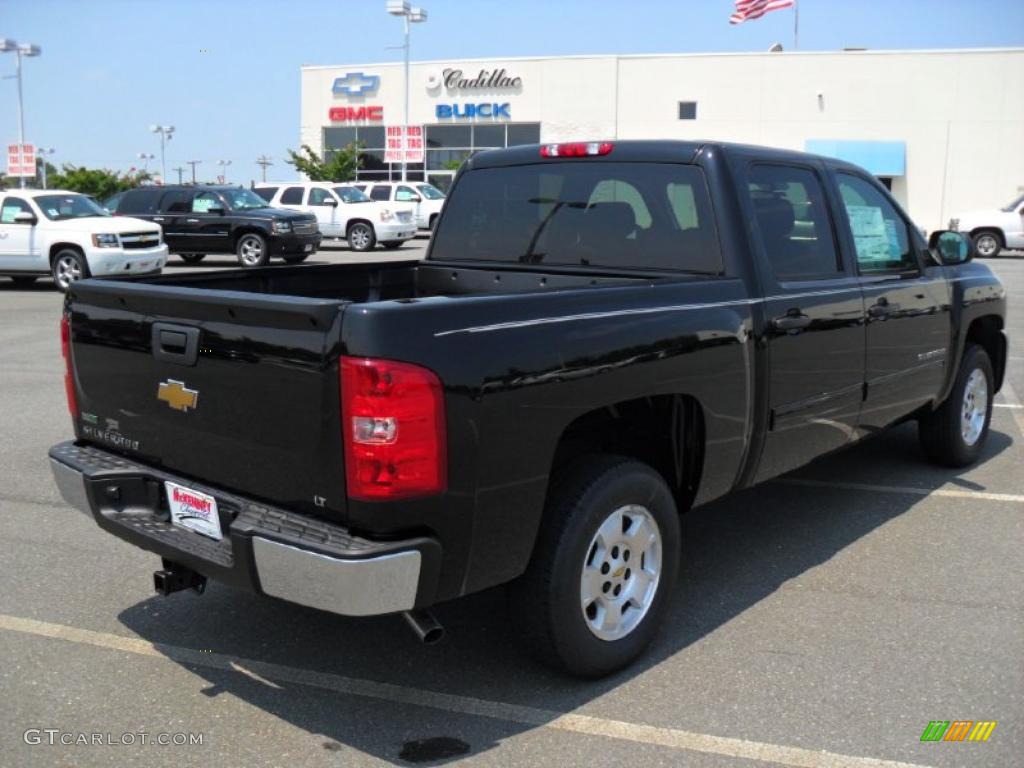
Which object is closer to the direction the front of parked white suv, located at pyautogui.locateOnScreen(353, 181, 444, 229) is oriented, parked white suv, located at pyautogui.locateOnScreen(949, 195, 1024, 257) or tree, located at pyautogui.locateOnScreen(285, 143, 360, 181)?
the parked white suv

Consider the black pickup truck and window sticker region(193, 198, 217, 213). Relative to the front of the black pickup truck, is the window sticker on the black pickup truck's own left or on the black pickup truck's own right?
on the black pickup truck's own left

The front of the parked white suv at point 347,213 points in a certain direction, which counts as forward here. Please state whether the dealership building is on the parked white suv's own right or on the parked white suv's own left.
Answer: on the parked white suv's own left

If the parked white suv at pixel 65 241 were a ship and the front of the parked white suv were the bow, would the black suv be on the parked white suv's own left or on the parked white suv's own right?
on the parked white suv's own left

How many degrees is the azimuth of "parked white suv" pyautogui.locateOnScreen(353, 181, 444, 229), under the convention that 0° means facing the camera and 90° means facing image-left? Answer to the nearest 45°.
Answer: approximately 315°

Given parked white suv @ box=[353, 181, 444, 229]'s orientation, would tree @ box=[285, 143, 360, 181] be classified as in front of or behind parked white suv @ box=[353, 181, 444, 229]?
behind

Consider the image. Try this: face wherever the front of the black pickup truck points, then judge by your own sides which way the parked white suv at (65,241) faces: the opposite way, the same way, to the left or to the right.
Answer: to the right

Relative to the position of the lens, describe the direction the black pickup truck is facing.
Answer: facing away from the viewer and to the right of the viewer
